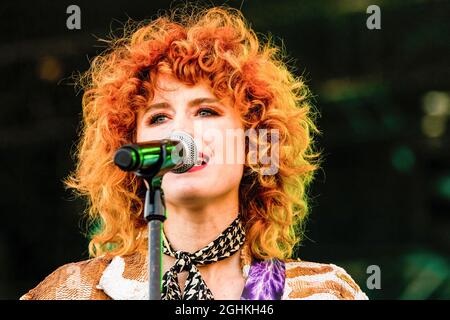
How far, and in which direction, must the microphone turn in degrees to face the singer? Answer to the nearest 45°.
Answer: approximately 45° to its left

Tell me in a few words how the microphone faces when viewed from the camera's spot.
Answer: facing away from the viewer and to the right of the viewer
